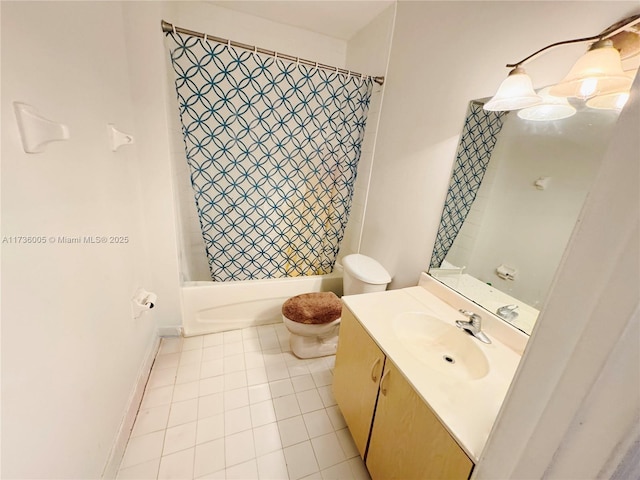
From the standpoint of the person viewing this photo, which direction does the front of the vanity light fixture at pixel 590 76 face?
facing the viewer and to the left of the viewer

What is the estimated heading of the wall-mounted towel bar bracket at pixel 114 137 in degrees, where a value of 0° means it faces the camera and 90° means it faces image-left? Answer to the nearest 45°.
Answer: approximately 270°

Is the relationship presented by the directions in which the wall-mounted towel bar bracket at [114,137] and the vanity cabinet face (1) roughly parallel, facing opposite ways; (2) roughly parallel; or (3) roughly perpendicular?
roughly parallel, facing opposite ways

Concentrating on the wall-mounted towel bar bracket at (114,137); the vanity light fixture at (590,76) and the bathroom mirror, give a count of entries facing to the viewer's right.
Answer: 1

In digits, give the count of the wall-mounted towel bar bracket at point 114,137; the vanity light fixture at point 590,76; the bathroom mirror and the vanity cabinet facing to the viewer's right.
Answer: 1

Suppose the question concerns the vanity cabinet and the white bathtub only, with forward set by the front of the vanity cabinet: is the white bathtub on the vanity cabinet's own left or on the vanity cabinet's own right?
on the vanity cabinet's own right

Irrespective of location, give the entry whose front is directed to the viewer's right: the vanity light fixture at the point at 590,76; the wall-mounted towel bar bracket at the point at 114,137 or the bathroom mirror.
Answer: the wall-mounted towel bar bracket

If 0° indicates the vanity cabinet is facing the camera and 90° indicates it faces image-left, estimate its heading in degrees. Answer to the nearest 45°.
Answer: approximately 45°
